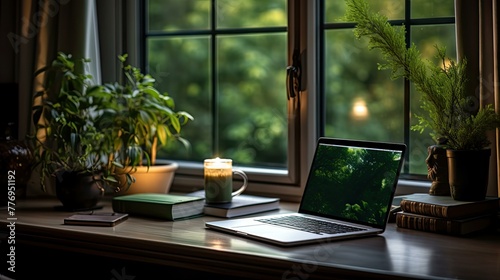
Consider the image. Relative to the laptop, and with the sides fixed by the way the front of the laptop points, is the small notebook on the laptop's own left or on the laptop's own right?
on the laptop's own right

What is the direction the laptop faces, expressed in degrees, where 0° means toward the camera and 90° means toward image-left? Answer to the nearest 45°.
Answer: approximately 45°

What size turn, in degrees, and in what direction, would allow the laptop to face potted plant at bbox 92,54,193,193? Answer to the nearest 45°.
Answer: approximately 90° to its right

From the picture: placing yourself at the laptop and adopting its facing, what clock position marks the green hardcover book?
The green hardcover book is roughly at 2 o'clock from the laptop.

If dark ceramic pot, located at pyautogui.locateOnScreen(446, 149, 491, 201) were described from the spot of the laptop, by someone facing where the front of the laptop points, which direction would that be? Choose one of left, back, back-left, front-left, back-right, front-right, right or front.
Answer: back-left
